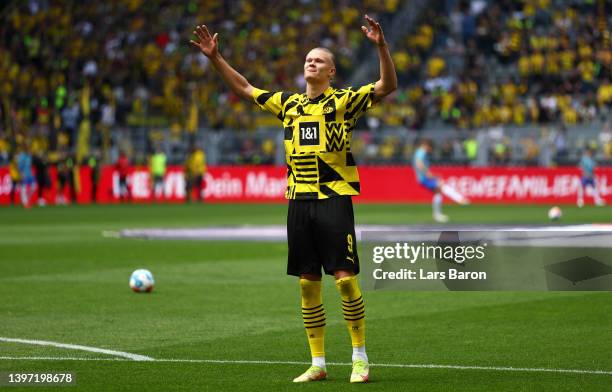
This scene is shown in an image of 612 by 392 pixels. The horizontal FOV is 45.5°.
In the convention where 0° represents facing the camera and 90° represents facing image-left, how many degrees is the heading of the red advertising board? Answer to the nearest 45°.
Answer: approximately 0°

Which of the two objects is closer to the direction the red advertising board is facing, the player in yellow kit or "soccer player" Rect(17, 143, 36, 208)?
the player in yellow kit

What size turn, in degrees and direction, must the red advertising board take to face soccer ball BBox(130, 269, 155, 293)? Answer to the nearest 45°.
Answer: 0° — it already faces it

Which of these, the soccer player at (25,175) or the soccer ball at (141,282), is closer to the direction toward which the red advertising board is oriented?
the soccer ball

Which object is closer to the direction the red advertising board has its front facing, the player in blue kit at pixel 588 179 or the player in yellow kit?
the player in yellow kit

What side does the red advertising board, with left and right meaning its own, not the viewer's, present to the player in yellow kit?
front

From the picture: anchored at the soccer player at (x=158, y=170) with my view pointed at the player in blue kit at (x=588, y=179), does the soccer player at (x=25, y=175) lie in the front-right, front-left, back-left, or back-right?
back-right

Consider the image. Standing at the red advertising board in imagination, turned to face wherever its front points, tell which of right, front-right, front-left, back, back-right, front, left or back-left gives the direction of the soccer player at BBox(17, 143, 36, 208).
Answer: right

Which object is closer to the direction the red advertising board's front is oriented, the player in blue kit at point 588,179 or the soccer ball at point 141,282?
the soccer ball
